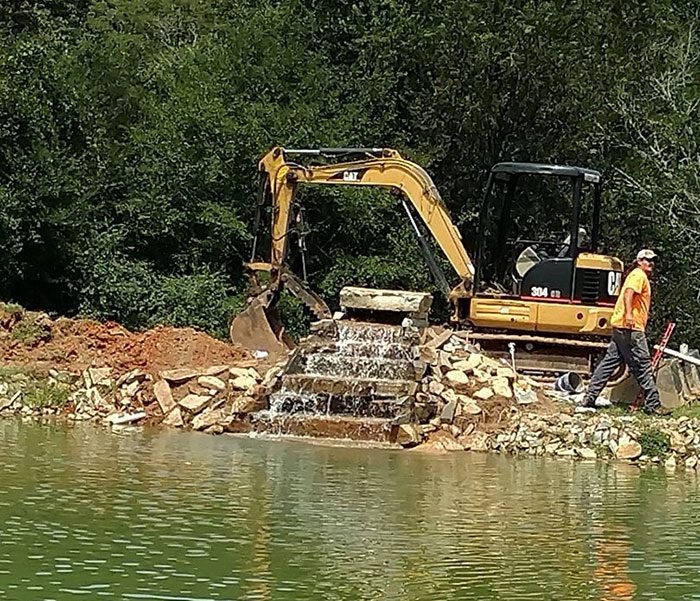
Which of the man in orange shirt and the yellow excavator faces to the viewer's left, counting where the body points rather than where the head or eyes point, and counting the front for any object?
the yellow excavator

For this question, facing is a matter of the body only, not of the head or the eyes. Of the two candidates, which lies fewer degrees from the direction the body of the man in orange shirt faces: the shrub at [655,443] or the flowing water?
the shrub

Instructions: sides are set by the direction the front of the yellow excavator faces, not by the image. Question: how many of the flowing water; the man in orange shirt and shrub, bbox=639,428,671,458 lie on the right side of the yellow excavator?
0

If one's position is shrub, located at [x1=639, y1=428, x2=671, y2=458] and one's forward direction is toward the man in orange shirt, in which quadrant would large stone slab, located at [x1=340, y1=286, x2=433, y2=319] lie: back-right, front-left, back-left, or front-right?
front-left

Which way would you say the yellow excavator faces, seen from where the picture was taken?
facing to the left of the viewer

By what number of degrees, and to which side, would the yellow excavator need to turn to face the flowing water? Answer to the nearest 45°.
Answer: approximately 45° to its left

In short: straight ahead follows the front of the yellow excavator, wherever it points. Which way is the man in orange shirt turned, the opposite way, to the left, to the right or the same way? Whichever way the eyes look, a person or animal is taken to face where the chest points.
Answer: the opposite way

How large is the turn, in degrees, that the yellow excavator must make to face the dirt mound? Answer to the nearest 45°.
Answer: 0° — it already faces it

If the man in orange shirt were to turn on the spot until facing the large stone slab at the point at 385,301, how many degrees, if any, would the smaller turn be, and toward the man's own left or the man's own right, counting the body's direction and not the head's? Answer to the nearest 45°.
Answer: approximately 135° to the man's own left

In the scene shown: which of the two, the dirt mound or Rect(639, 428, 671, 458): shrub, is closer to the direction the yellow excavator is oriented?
the dirt mound

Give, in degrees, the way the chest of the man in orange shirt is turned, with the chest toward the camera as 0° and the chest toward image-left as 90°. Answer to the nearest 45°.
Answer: approximately 270°
